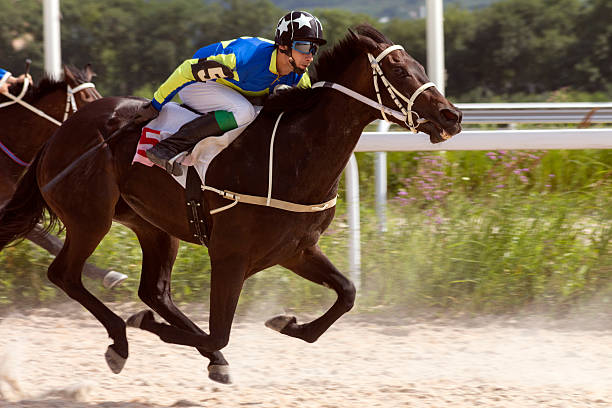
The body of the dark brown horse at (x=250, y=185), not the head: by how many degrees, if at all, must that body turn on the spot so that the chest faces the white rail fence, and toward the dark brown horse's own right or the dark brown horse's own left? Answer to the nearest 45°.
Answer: approximately 45° to the dark brown horse's own left

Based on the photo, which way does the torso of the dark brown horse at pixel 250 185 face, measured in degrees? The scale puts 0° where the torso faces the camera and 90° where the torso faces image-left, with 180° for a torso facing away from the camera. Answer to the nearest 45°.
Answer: approximately 270°

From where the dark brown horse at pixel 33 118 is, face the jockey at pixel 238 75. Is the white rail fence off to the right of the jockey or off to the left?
left

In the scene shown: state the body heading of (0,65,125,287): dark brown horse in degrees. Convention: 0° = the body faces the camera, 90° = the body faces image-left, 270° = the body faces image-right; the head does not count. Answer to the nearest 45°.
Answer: approximately 270°

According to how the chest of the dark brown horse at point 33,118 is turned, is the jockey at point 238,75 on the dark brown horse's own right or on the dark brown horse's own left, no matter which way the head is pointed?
on the dark brown horse's own right

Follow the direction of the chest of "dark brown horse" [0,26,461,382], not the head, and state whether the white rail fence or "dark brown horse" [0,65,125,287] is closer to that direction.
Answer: the white rail fence

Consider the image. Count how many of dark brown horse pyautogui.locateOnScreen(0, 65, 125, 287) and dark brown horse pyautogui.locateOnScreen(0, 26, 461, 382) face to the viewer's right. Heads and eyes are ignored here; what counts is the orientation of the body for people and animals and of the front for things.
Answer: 2
